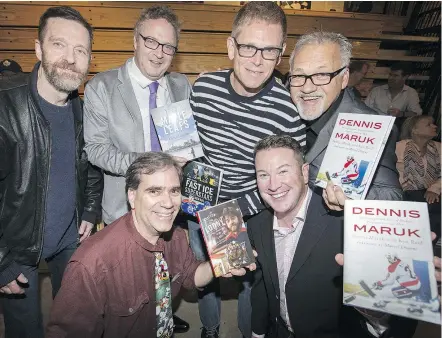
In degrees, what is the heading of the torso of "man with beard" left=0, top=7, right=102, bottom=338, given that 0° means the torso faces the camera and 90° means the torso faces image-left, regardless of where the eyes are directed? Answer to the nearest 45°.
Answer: approximately 315°

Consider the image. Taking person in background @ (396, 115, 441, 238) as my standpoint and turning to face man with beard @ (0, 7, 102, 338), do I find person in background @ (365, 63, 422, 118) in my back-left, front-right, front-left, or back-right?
back-right

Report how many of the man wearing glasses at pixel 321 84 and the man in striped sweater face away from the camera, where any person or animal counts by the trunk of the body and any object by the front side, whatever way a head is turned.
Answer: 0

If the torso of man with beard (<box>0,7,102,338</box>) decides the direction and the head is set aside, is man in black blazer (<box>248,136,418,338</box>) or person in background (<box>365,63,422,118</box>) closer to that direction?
the man in black blazer

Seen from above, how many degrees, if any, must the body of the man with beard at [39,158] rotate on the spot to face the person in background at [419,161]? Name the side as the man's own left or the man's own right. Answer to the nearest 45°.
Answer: approximately 45° to the man's own left

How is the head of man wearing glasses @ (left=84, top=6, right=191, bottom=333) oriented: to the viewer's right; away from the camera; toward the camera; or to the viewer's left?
toward the camera

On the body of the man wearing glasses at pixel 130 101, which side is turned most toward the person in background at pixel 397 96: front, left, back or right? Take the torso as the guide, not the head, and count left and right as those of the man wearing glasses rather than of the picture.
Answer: left

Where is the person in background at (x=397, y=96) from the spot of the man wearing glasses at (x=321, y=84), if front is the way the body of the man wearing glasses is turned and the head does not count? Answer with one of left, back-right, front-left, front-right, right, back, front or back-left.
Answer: back-right

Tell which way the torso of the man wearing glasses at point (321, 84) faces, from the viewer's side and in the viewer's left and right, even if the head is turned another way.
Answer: facing the viewer and to the left of the viewer

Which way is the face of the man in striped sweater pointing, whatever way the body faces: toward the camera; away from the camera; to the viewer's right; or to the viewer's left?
toward the camera

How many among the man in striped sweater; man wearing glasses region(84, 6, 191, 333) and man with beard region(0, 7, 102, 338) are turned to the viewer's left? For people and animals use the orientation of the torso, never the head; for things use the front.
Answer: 0

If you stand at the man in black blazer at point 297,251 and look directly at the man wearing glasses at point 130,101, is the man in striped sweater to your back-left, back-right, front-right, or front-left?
front-right

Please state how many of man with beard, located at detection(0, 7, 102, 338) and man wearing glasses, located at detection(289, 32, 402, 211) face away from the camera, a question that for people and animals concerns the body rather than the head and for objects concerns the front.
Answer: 0

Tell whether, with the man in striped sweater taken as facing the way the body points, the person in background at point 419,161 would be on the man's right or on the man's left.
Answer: on the man's left

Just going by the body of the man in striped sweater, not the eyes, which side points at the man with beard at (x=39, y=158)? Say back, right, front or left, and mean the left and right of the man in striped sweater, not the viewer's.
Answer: right

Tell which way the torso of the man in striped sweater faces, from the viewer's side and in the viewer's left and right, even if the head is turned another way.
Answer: facing the viewer

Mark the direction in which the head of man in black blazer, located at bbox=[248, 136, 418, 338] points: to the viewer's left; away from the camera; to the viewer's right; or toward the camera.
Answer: toward the camera
